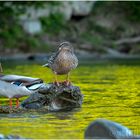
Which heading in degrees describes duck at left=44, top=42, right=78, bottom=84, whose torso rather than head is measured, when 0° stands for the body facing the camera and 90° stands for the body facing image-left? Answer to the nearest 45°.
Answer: approximately 315°

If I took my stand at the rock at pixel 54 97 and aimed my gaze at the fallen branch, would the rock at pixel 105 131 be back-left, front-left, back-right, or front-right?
back-right

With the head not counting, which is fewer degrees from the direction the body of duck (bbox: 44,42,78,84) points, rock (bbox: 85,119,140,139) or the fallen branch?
the rock
